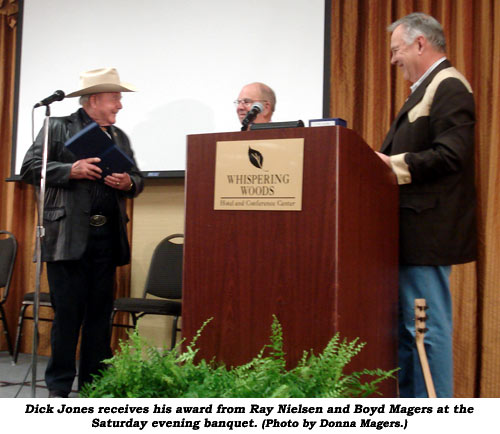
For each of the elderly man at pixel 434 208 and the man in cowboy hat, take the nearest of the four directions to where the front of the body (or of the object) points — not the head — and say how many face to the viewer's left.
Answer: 1

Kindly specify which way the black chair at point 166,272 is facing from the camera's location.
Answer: facing the viewer and to the left of the viewer

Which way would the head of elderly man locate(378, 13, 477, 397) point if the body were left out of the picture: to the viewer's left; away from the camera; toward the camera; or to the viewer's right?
to the viewer's left

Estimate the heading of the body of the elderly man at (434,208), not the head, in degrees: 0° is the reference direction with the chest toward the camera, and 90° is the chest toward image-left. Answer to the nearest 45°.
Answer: approximately 90°

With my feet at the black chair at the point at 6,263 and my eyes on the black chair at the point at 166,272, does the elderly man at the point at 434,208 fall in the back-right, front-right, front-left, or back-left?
front-right

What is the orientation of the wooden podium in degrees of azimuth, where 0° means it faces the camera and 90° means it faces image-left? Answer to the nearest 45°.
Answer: approximately 45°

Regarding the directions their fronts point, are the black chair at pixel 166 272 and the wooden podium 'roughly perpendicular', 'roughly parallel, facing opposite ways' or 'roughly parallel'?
roughly parallel

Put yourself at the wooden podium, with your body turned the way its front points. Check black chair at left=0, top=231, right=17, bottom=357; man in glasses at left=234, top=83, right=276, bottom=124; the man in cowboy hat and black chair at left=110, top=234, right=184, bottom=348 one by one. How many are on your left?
0

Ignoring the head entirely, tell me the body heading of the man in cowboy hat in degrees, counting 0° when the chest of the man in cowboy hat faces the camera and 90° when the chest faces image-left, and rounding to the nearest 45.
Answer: approximately 315°

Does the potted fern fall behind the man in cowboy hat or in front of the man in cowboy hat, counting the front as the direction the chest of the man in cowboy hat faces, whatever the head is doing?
in front
